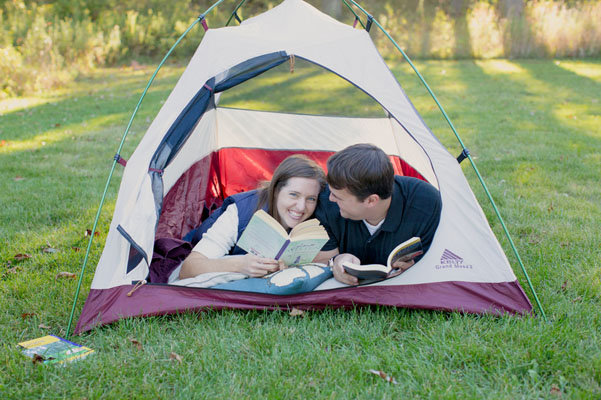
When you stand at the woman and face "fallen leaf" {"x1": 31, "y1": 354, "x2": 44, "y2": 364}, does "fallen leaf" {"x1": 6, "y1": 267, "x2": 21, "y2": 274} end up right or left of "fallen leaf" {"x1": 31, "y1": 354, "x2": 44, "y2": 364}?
right

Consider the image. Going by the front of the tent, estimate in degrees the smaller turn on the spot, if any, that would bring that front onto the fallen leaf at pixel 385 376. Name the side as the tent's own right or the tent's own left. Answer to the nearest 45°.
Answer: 0° — it already faces it

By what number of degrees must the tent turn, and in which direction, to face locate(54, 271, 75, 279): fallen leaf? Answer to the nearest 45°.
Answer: approximately 90° to its right

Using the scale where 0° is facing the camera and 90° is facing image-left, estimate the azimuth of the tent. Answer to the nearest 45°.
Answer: approximately 0°

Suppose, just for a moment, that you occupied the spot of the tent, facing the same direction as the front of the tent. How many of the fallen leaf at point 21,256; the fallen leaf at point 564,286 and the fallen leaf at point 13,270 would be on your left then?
1

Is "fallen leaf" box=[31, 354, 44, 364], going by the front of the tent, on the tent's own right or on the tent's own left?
on the tent's own right

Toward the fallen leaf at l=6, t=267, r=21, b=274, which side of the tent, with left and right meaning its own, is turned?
right

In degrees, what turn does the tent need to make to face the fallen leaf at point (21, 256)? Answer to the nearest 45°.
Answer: approximately 90° to its right

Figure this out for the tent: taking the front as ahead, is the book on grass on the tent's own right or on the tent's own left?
on the tent's own right

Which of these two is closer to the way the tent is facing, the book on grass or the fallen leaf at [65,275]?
the book on grass

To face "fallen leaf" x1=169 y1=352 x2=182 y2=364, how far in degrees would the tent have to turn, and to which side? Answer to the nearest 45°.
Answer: approximately 45° to its right

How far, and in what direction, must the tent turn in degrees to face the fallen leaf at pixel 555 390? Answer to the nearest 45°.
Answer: approximately 45° to its left
